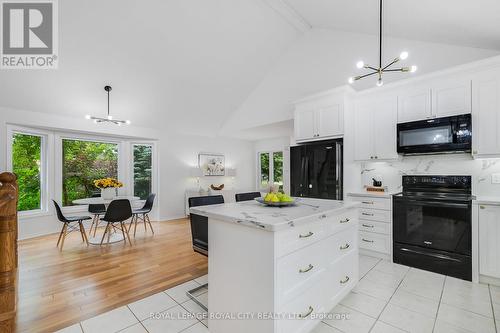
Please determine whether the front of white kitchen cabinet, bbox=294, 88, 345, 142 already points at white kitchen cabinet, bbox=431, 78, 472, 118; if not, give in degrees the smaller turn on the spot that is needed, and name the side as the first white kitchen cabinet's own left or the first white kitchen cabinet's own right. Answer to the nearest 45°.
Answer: approximately 135° to the first white kitchen cabinet's own left

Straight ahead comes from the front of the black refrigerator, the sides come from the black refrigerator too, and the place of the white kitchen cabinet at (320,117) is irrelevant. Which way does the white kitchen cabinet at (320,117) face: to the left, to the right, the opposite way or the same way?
the same way

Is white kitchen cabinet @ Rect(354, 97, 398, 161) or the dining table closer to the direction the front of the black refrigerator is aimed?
the dining table

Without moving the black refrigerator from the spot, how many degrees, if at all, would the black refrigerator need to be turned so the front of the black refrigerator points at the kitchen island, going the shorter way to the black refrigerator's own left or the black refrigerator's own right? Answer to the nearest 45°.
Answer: approximately 45° to the black refrigerator's own left

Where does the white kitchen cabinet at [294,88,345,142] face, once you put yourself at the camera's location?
facing the viewer and to the left of the viewer

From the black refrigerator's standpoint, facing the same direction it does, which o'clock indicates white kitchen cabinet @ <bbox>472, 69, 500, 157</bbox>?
The white kitchen cabinet is roughly at 8 o'clock from the black refrigerator.

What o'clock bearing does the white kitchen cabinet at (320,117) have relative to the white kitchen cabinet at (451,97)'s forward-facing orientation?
the white kitchen cabinet at (320,117) is roughly at 3 o'clock from the white kitchen cabinet at (451,97).

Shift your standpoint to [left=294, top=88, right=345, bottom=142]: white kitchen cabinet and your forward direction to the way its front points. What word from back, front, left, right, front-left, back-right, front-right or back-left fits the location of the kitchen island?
front-left

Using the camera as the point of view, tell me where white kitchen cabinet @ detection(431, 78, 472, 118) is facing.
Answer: facing the viewer

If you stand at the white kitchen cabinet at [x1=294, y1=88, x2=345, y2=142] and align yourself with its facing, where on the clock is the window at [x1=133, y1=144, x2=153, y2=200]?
The window is roughly at 2 o'clock from the white kitchen cabinet.

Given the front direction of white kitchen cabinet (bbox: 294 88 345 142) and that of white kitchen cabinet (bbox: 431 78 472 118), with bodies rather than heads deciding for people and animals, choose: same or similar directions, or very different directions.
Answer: same or similar directions
